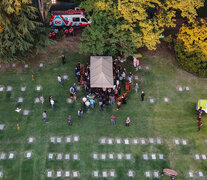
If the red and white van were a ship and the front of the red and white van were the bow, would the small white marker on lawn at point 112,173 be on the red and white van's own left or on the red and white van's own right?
on the red and white van's own right

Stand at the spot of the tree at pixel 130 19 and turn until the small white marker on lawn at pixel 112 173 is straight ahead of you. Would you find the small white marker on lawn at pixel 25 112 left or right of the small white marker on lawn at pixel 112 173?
right

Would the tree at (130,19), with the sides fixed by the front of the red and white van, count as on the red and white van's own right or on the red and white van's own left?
on the red and white van's own right

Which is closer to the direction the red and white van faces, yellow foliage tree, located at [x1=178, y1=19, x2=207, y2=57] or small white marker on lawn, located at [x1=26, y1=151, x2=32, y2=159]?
the yellow foliage tree

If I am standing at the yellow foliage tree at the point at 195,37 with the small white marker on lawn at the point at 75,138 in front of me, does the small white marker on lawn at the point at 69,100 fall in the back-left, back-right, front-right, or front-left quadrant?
front-right

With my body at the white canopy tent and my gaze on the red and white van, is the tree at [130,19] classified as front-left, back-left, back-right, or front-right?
front-right

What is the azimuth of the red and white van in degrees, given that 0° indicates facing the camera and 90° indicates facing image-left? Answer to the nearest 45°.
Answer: approximately 270°

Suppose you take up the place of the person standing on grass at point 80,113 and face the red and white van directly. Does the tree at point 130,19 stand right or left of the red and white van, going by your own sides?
right

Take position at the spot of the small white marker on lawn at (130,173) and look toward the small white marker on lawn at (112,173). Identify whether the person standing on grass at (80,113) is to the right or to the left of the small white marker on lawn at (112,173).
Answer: right

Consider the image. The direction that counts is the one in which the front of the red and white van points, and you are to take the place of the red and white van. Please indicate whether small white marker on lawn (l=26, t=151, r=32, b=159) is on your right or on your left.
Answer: on your right
